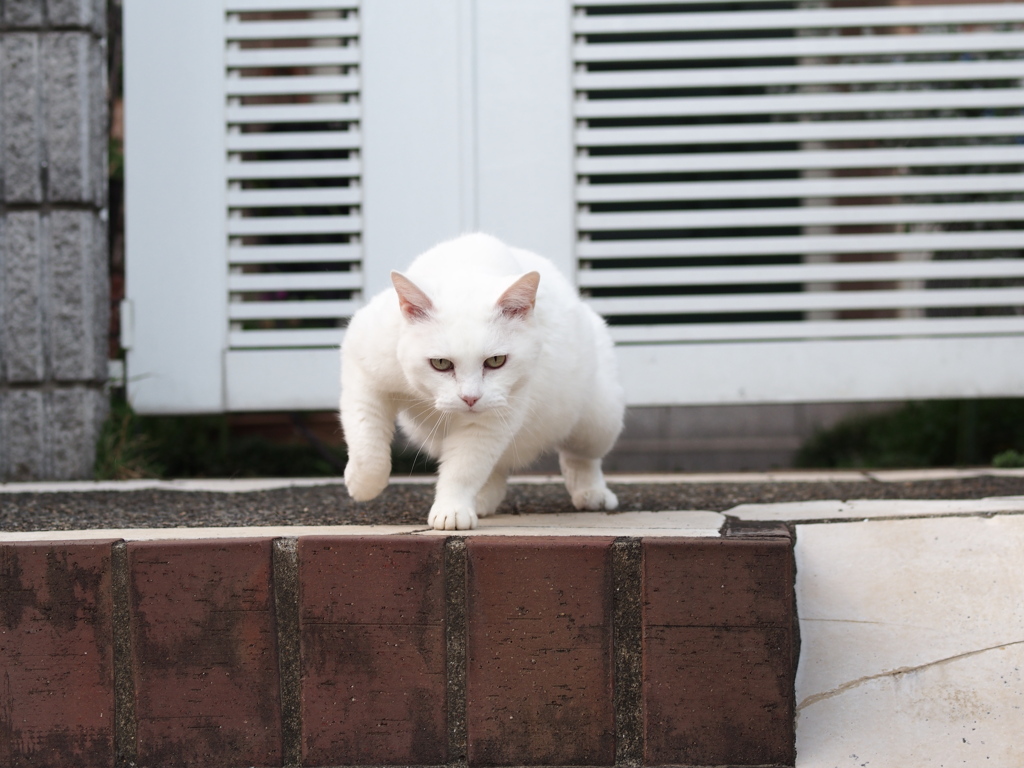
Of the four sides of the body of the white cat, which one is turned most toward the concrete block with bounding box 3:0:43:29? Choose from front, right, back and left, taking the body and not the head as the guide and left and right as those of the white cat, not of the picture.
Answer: right

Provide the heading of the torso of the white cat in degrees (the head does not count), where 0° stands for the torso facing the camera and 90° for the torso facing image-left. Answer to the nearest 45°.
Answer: approximately 45°

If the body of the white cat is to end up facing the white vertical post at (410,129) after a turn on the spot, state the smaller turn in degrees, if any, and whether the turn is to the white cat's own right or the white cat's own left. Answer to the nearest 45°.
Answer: approximately 135° to the white cat's own right

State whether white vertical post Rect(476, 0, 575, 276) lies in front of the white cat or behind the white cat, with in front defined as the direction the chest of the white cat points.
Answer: behind
